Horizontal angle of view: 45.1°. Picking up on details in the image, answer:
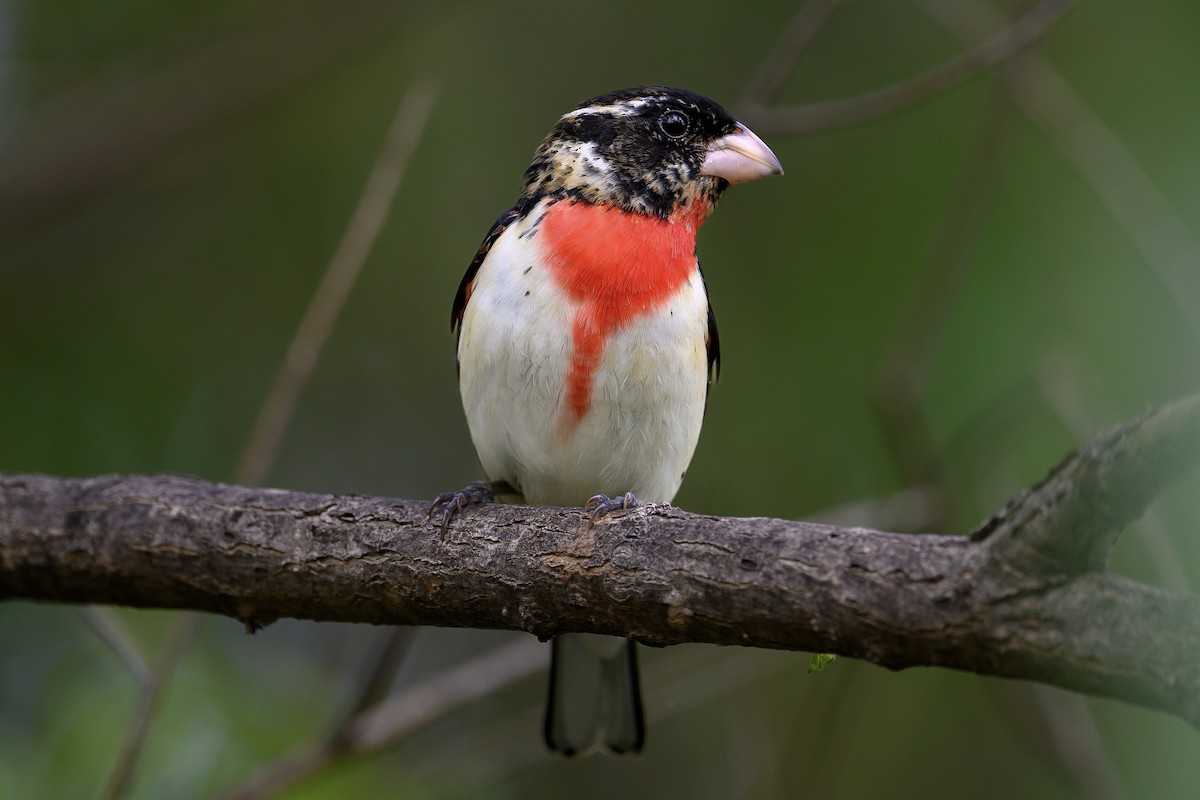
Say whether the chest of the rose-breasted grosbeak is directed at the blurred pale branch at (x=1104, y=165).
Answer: no

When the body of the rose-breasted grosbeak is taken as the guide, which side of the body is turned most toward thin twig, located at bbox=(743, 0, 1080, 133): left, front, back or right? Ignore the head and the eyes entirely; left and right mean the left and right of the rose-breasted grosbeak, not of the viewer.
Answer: back

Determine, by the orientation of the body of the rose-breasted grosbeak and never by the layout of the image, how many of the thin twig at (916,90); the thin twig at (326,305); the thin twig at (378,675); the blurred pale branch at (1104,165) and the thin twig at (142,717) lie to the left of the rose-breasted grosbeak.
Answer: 2

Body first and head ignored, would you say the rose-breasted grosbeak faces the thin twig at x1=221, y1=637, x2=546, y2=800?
no

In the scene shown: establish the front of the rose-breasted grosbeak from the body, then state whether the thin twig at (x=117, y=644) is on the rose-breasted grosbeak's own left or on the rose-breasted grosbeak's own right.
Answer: on the rose-breasted grosbeak's own right

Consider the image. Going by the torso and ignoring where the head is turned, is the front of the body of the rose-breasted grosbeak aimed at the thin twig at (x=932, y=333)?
no

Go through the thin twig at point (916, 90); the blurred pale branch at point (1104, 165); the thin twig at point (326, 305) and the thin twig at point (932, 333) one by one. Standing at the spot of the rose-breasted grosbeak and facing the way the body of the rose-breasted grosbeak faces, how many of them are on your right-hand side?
1

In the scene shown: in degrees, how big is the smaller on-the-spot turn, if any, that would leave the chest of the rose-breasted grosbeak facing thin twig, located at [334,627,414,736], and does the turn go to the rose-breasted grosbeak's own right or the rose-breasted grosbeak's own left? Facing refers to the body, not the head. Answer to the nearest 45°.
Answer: approximately 135° to the rose-breasted grosbeak's own right

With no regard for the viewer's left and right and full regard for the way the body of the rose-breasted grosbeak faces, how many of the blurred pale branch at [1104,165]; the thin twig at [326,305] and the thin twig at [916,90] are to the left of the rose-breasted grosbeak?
2

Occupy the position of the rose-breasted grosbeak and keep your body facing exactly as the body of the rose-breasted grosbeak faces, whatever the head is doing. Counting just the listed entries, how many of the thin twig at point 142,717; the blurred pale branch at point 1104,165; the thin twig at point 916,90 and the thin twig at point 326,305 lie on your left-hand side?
2

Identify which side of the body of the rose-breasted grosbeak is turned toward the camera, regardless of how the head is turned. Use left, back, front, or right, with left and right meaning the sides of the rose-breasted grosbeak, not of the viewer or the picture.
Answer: front
